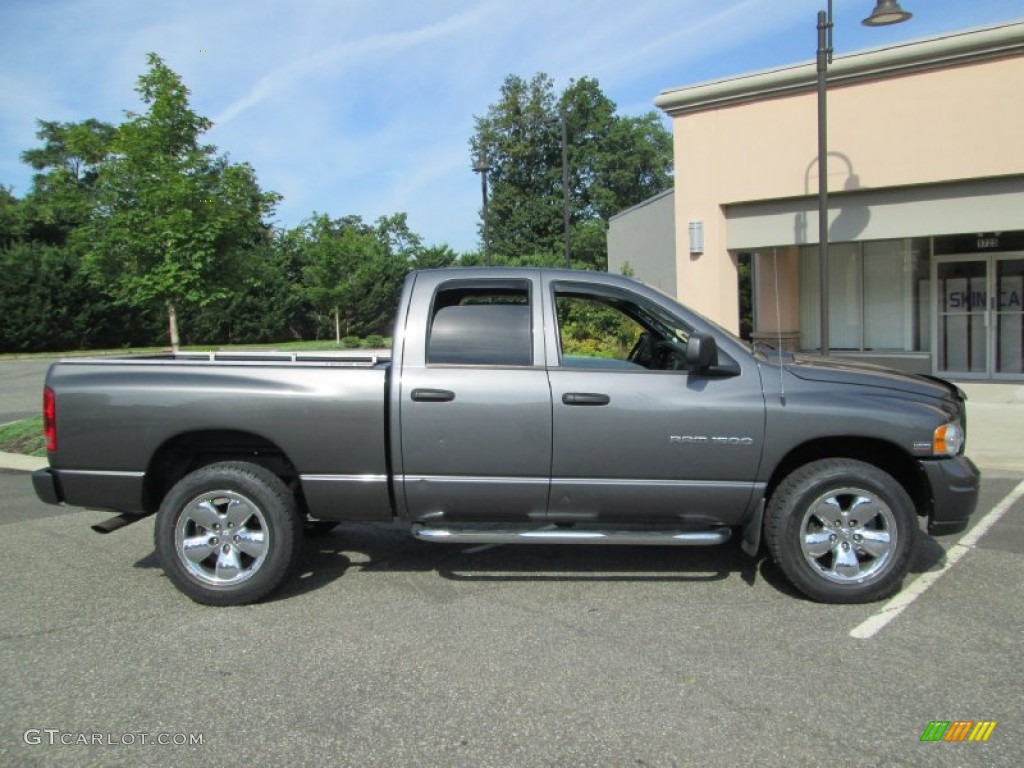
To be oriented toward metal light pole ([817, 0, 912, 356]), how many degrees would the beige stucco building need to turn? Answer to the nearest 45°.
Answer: approximately 45° to its left

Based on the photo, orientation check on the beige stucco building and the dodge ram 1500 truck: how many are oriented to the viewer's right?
1

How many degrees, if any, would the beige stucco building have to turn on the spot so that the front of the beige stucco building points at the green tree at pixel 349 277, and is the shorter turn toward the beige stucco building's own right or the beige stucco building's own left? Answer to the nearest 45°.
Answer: approximately 90° to the beige stucco building's own right

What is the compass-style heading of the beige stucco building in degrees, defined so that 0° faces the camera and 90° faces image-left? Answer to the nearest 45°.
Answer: approximately 45°

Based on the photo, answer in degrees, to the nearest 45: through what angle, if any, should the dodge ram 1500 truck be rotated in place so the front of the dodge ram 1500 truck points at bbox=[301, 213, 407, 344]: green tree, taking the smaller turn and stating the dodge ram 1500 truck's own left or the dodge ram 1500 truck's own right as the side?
approximately 90° to the dodge ram 1500 truck's own left

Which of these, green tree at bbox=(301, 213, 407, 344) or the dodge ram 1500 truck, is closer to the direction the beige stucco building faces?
the dodge ram 1500 truck

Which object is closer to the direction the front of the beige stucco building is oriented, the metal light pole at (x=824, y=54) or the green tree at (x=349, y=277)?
the metal light pole

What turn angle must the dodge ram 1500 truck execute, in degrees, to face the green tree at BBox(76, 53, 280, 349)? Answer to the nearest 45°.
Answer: approximately 135° to its left

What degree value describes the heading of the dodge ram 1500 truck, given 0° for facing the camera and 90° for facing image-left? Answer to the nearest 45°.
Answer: approximately 270°

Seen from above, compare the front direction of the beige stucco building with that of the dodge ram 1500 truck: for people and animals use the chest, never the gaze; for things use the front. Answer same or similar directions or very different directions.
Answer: very different directions
